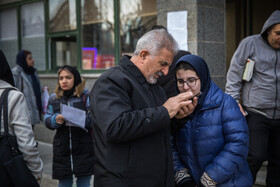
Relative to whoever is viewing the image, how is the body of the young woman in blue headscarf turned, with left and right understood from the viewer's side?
facing the viewer and to the left of the viewer

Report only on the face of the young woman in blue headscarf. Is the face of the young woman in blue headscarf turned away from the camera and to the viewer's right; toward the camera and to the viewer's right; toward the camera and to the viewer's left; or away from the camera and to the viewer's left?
toward the camera and to the viewer's left

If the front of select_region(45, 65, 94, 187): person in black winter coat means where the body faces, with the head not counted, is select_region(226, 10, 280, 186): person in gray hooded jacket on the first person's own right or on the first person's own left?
on the first person's own left

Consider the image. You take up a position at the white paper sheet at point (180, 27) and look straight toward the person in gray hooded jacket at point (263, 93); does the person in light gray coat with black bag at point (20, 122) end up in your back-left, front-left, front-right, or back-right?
front-right

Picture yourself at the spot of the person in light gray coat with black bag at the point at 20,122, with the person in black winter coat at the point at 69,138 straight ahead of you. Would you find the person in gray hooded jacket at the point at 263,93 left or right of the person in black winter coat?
right

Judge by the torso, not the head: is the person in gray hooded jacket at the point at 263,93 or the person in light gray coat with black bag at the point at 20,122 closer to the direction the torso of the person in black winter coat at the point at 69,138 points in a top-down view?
the person in light gray coat with black bag

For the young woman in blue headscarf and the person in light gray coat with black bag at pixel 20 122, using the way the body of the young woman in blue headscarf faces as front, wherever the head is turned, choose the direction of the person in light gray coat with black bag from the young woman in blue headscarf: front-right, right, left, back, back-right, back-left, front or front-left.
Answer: front-right

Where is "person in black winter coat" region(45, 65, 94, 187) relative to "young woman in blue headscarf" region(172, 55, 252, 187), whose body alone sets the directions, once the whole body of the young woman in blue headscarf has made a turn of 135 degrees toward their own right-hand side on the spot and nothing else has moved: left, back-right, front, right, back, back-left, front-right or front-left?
front-left

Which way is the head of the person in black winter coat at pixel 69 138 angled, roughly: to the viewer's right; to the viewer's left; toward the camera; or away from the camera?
toward the camera

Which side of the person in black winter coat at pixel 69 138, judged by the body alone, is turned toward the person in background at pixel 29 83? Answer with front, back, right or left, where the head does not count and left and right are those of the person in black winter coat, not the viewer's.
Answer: back

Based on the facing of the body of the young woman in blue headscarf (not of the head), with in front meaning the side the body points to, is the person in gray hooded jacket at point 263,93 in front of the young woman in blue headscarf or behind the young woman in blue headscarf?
behind

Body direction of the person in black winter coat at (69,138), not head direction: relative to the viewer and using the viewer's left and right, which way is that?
facing the viewer

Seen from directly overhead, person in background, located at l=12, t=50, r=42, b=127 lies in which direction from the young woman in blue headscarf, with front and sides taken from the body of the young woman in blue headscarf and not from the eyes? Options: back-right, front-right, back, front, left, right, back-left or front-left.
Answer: right

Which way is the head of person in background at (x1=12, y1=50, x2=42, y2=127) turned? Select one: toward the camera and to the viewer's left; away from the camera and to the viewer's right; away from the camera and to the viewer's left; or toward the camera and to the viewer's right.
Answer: toward the camera and to the viewer's right
